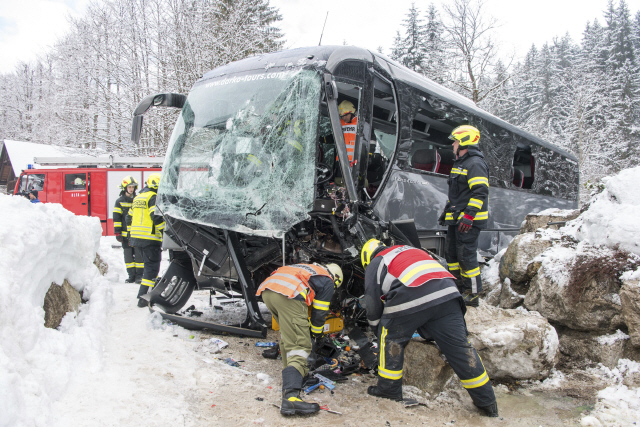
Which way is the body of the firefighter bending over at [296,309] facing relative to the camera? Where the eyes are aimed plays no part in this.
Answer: to the viewer's right

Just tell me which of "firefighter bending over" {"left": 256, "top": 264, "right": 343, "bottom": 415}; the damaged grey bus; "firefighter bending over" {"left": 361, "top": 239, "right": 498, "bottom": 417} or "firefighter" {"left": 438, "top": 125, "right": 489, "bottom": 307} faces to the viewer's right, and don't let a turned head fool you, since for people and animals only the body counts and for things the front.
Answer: "firefighter bending over" {"left": 256, "top": 264, "right": 343, "bottom": 415}

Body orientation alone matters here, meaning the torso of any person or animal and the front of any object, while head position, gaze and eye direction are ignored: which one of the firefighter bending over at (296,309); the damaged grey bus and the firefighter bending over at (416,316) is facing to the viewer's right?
the firefighter bending over at (296,309)

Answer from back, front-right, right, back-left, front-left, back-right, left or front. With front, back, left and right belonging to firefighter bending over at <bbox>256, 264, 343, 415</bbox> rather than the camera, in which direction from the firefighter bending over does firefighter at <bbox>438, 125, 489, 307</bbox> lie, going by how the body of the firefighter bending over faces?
front-left

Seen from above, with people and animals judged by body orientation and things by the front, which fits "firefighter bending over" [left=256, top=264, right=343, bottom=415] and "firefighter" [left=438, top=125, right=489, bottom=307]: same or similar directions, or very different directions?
very different directions

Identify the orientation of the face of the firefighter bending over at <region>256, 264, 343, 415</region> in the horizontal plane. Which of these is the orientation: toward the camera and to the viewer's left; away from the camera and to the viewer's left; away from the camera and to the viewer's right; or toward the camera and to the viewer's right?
away from the camera and to the viewer's right

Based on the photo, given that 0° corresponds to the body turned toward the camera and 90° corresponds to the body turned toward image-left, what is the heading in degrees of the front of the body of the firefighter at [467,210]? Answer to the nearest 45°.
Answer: approximately 90°

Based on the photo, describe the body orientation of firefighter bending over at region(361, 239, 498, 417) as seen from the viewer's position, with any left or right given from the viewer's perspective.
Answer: facing away from the viewer and to the left of the viewer

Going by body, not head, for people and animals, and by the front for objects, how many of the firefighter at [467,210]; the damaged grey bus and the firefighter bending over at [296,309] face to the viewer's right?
1

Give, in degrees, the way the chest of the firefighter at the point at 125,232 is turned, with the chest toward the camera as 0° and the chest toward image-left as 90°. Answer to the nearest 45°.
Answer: approximately 315°
